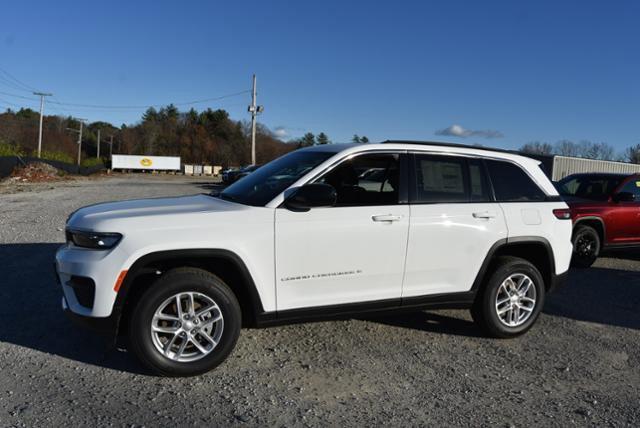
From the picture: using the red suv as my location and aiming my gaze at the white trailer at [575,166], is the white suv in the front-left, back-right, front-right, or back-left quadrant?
back-left

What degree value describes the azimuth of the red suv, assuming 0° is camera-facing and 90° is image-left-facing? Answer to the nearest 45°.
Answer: approximately 45°

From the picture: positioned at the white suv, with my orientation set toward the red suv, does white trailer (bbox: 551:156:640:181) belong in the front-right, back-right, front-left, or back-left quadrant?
front-left

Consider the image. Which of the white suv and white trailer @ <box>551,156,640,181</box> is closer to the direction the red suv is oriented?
the white suv

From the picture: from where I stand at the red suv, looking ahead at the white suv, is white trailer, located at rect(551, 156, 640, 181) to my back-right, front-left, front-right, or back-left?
back-right

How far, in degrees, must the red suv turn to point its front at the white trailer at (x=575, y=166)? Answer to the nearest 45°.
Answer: approximately 135° to its right

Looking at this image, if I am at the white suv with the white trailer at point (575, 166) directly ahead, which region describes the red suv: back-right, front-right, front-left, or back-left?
front-right
